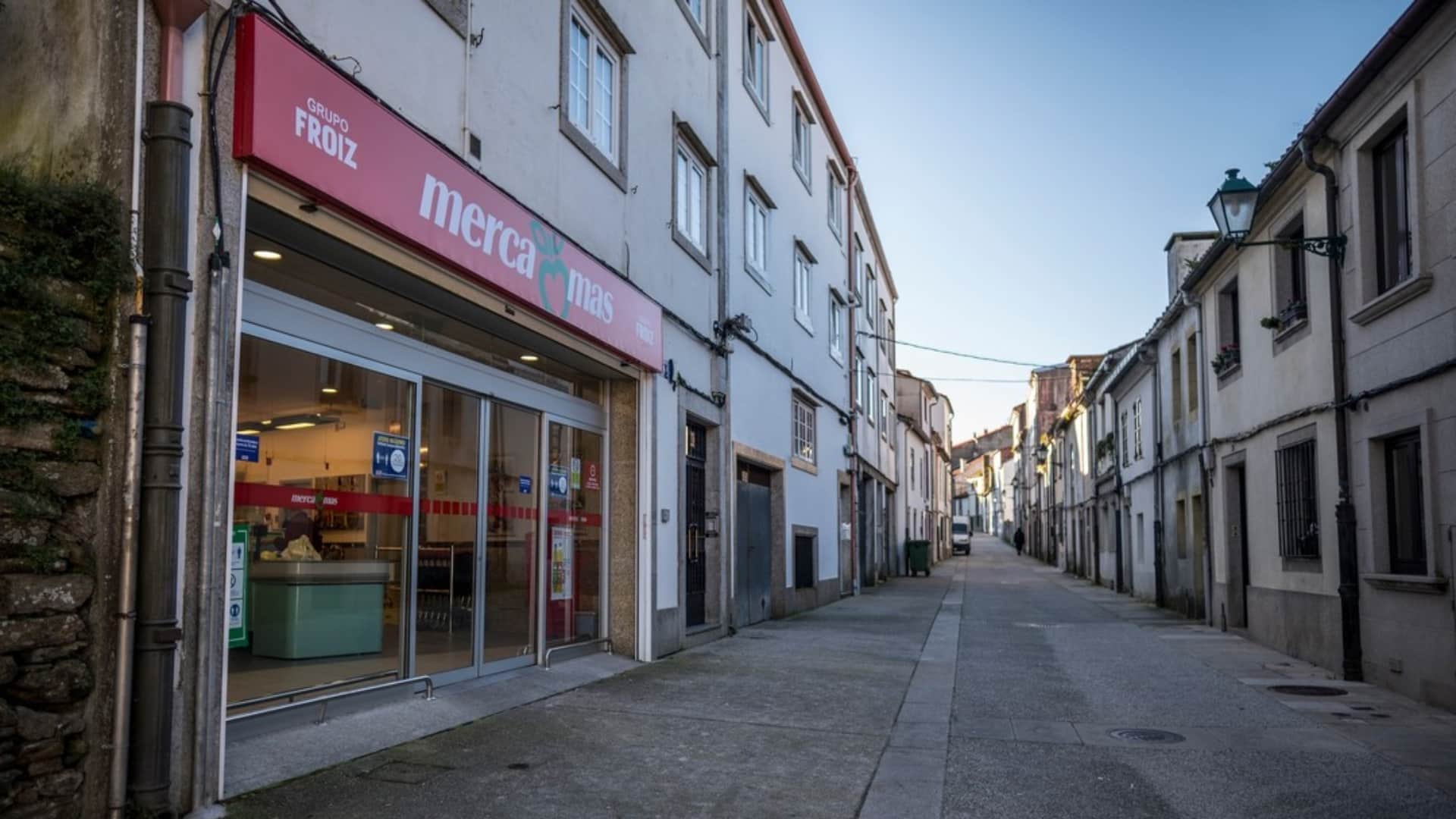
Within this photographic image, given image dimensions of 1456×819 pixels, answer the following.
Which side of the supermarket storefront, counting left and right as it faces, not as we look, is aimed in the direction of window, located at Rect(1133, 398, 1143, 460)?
left

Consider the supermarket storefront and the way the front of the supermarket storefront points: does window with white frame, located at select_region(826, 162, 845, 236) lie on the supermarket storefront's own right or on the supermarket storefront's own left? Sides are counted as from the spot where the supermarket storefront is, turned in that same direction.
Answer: on the supermarket storefront's own left

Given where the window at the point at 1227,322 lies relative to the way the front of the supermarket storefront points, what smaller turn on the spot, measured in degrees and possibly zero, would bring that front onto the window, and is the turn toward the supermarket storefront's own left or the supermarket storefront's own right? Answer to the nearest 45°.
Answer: approximately 90° to the supermarket storefront's own left

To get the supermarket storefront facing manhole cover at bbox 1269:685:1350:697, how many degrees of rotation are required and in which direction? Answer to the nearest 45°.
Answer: approximately 45° to its left

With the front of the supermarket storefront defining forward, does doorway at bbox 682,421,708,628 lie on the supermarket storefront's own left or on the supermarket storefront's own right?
on the supermarket storefront's own left

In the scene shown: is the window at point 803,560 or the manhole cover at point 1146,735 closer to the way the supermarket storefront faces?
the manhole cover

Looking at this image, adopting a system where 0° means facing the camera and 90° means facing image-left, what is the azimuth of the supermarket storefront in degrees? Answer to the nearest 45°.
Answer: approximately 315°

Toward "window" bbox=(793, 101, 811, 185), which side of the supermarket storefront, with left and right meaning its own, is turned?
left
